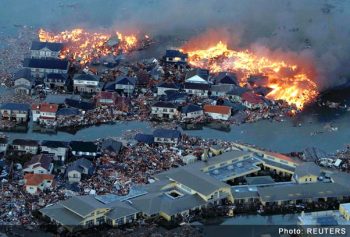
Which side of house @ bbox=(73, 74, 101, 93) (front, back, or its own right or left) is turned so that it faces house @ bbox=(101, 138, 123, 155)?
front

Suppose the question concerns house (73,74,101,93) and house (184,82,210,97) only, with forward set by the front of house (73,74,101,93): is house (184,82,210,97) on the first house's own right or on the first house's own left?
on the first house's own left

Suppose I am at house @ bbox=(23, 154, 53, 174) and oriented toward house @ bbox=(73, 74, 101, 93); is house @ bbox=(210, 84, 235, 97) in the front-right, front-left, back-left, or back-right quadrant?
front-right

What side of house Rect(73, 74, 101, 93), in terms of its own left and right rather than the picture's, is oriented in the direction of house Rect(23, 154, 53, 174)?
front

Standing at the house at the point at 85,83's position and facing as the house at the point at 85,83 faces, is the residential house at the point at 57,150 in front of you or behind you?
in front

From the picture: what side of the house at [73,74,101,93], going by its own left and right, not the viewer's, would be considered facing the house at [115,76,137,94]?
left

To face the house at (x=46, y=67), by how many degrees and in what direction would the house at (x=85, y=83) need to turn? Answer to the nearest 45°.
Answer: approximately 135° to its right

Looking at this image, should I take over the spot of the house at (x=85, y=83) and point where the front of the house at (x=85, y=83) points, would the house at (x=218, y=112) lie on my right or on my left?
on my left

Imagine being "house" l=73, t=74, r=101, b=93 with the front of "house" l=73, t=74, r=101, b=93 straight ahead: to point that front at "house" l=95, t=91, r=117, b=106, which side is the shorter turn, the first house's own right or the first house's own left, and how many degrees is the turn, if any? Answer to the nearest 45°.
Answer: approximately 45° to the first house's own left

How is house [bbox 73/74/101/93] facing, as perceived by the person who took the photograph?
facing the viewer

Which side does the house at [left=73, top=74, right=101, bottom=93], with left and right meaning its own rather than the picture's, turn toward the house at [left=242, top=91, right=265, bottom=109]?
left
